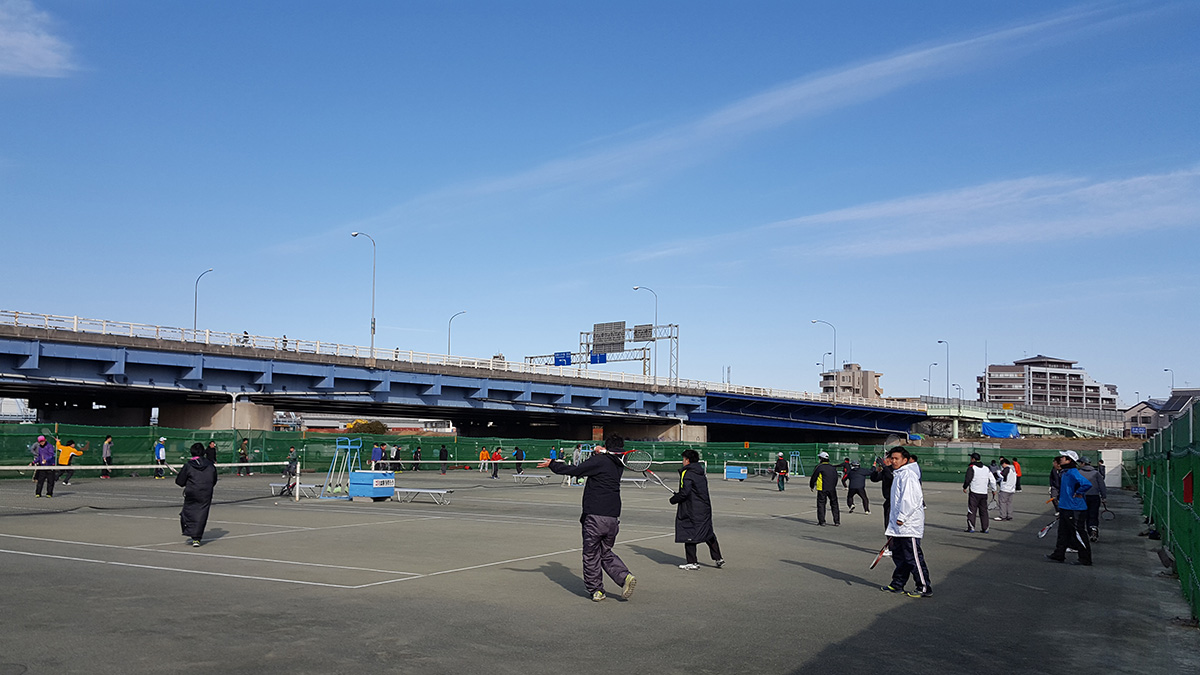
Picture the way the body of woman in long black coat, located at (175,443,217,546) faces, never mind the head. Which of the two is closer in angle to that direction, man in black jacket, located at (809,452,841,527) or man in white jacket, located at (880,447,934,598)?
the man in black jacket

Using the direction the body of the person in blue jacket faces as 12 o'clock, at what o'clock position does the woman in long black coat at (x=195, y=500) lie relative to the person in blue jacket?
The woman in long black coat is roughly at 11 o'clock from the person in blue jacket.

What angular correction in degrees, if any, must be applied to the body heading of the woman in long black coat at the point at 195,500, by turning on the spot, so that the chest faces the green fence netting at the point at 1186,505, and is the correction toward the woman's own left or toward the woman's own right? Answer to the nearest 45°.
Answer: approximately 135° to the woman's own right

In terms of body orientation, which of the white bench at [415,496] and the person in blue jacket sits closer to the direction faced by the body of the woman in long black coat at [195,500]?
the white bench

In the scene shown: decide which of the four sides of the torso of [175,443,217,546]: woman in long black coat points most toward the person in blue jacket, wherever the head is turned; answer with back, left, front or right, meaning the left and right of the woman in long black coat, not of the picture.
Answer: right

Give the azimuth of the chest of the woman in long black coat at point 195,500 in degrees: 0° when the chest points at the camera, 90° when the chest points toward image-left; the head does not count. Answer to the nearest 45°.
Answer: approximately 180°

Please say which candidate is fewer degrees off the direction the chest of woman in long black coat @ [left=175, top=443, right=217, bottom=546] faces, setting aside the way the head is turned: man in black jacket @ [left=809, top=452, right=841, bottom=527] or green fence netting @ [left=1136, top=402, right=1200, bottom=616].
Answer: the man in black jacket

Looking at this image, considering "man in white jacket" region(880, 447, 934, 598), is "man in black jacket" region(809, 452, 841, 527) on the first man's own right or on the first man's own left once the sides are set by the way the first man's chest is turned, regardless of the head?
on the first man's own right

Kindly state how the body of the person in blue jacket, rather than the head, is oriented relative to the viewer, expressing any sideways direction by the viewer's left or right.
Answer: facing to the left of the viewer
